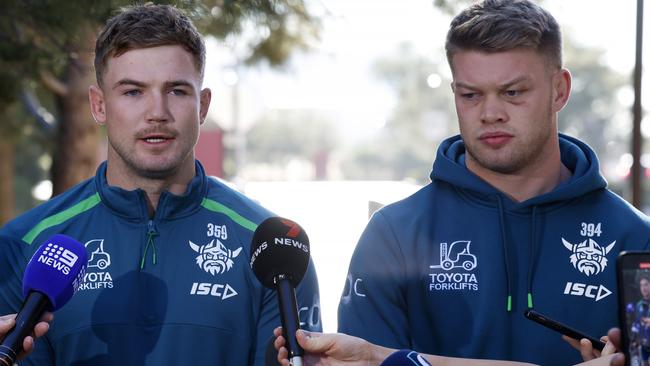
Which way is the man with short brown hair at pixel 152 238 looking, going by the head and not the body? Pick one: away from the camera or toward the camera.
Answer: toward the camera

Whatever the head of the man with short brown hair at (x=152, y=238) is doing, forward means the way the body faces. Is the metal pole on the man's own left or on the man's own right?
on the man's own left

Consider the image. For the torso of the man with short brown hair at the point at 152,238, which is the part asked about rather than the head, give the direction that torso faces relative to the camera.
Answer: toward the camera
